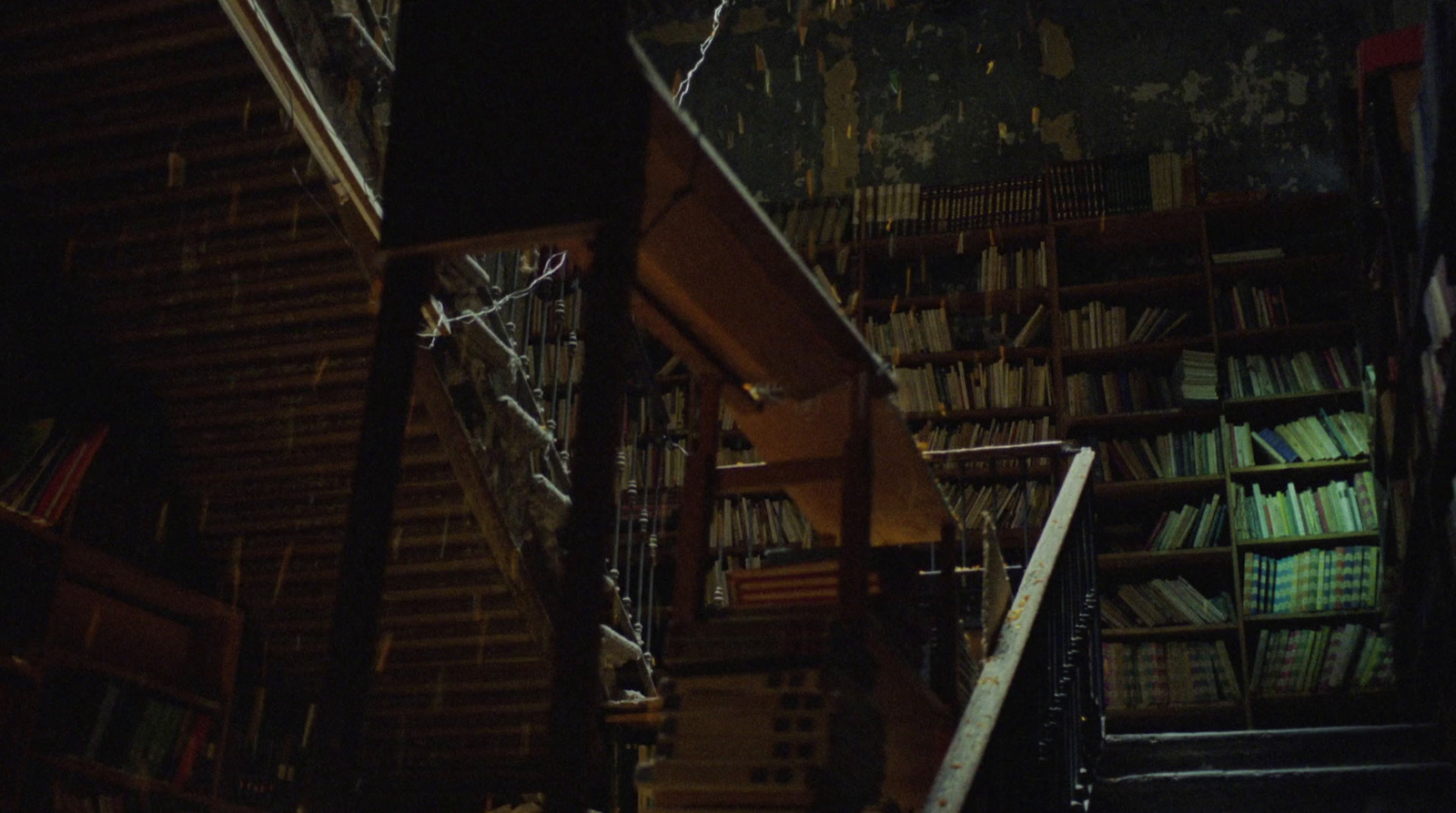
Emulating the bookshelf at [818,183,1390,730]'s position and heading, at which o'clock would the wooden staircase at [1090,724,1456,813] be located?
The wooden staircase is roughly at 12 o'clock from the bookshelf.

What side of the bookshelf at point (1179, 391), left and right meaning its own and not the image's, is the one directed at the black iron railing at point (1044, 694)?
front

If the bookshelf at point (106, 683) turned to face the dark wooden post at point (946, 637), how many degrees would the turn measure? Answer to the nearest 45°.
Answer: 0° — it already faces it

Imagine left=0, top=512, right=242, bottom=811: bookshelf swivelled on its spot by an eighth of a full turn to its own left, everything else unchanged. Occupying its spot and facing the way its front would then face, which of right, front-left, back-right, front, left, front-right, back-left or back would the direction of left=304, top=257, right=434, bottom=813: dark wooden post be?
right

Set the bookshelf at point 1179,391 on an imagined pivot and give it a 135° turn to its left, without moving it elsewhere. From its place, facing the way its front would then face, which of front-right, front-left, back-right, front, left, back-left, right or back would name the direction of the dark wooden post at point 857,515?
back-right

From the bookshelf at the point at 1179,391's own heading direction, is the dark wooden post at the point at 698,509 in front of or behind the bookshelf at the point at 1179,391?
in front

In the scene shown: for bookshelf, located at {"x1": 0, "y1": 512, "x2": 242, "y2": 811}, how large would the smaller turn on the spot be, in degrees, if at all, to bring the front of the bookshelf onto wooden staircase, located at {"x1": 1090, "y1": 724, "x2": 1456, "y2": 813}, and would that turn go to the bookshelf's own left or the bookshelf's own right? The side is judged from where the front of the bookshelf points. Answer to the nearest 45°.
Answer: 0° — it already faces it

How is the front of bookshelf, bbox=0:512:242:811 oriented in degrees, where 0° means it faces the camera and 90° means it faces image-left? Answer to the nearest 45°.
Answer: approximately 315°

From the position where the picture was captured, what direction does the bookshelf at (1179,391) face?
facing the viewer

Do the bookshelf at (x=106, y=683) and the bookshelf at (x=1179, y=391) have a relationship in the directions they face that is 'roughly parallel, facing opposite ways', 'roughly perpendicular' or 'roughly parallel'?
roughly perpendicular

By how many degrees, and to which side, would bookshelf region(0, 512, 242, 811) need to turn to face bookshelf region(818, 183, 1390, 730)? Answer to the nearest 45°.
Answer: approximately 45° to its left

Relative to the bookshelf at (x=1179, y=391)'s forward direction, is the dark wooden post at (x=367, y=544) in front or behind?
in front
